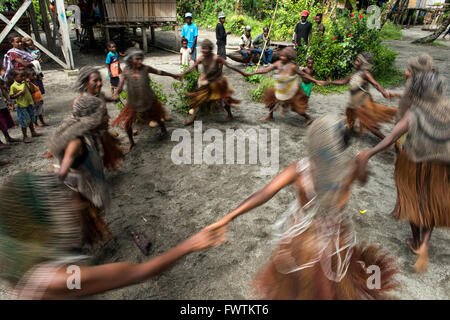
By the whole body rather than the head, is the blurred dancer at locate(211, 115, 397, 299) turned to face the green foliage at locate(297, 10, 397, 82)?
yes

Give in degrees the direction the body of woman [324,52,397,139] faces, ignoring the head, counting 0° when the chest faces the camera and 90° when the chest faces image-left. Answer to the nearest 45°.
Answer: approximately 45°

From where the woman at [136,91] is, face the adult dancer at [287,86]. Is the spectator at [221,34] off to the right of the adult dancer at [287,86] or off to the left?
left

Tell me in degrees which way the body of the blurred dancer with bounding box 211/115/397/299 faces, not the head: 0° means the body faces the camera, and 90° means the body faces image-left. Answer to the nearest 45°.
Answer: approximately 180°

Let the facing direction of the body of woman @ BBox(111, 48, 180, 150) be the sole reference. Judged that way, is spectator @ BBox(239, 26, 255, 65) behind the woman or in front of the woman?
behind

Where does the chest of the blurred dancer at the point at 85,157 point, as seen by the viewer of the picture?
to the viewer's right

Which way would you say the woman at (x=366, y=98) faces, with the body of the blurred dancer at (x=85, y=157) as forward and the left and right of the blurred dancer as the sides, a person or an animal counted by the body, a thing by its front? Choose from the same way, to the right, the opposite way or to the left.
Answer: the opposite way

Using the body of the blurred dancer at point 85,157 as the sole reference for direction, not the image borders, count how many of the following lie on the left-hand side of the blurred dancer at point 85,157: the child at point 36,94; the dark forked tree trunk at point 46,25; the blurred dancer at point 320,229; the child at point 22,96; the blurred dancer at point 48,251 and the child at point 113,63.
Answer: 4

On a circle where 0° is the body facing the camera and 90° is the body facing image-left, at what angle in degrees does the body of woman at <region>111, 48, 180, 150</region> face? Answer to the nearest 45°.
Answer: approximately 0°
